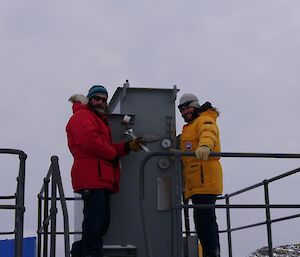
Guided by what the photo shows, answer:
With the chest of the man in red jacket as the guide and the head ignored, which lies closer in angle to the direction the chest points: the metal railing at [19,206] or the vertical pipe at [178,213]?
the vertical pipe

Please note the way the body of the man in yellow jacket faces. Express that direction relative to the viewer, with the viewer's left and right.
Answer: facing the viewer and to the left of the viewer

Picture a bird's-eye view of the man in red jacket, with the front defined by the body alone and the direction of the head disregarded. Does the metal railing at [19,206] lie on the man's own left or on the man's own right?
on the man's own right

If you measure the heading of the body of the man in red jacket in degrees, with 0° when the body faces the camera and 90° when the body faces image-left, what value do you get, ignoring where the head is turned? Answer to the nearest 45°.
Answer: approximately 270°

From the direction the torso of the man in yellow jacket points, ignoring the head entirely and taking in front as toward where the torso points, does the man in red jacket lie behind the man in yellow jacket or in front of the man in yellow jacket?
in front
